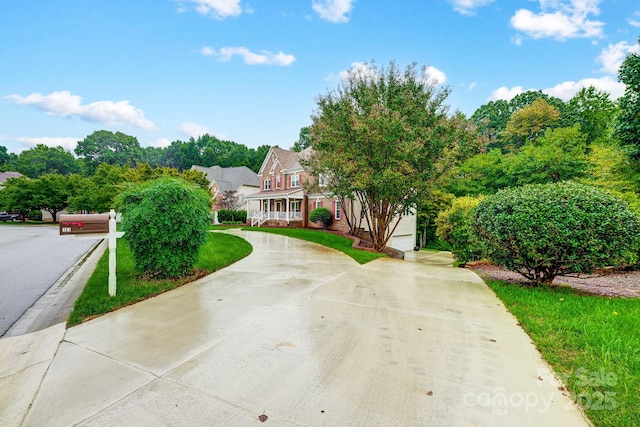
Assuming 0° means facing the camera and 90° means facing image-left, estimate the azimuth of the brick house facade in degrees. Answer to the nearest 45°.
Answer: approximately 45°

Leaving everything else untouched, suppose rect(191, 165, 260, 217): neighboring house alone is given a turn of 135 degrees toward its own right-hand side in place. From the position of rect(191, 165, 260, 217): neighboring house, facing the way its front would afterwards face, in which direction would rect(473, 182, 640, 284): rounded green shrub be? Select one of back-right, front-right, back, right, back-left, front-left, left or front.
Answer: back

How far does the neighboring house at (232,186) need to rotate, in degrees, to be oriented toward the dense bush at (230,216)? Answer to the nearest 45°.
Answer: approximately 45° to its left

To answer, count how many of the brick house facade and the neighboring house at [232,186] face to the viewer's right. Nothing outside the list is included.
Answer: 0

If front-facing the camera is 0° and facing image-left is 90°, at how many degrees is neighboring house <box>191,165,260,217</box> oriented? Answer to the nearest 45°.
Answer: approximately 45°
